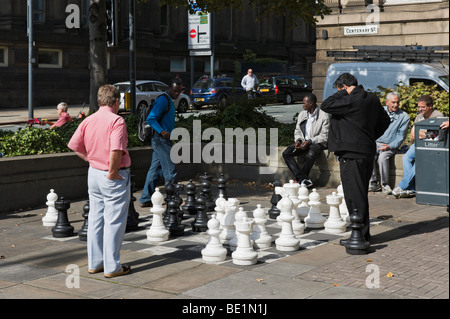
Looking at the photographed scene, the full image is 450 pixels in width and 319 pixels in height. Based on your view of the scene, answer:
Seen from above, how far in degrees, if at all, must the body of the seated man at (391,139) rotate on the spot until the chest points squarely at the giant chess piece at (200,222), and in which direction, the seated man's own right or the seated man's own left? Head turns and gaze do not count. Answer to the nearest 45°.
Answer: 0° — they already face it

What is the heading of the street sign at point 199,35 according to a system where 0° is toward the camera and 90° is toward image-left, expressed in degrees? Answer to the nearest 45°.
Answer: approximately 0°

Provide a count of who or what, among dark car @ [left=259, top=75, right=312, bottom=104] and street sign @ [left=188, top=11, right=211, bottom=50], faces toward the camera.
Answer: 1

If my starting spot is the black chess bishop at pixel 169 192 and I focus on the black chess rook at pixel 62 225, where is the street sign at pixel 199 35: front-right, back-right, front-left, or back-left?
back-right

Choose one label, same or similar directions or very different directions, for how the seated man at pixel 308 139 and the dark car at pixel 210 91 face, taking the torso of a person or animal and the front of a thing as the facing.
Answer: very different directions

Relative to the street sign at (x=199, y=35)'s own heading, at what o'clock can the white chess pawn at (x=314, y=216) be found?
The white chess pawn is roughly at 12 o'clock from the street sign.
